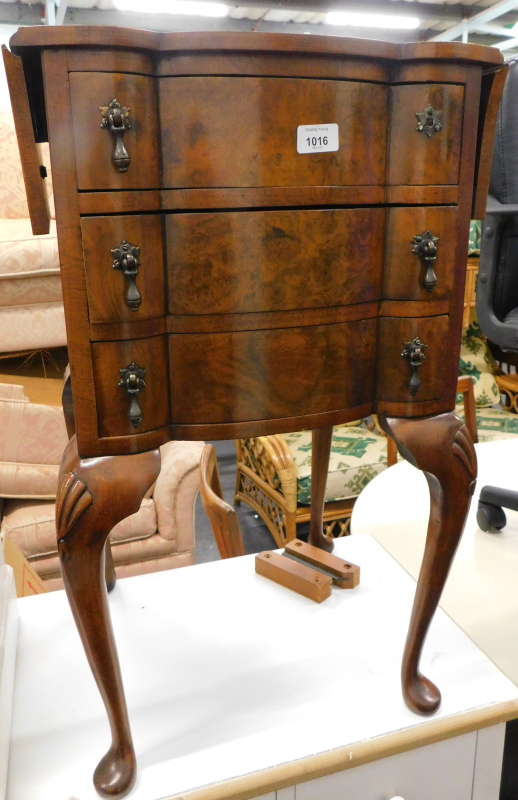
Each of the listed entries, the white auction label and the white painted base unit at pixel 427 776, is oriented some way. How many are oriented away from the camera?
0

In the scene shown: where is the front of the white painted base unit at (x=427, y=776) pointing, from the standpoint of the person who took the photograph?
facing the viewer and to the right of the viewer

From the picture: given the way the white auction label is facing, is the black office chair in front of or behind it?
behind

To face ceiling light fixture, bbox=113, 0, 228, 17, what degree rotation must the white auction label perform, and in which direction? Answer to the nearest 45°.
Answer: approximately 180°

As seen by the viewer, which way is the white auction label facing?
toward the camera

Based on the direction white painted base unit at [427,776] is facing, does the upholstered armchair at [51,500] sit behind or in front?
behind

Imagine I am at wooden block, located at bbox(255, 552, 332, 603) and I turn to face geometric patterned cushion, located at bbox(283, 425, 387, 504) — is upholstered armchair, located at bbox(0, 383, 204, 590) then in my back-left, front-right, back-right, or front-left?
front-left

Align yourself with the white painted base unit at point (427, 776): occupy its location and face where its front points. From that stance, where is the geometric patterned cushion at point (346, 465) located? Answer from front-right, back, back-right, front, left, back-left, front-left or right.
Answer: back-left

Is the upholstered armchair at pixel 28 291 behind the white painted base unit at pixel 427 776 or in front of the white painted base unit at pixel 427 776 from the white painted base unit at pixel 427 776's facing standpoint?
behind

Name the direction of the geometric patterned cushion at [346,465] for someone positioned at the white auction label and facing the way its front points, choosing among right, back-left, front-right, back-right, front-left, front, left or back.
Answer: back
